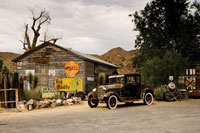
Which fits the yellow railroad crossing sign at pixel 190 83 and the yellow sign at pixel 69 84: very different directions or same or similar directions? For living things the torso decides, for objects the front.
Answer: same or similar directions

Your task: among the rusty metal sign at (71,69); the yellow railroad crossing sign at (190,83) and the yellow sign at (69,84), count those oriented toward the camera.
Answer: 3

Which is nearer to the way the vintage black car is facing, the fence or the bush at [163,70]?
the fence

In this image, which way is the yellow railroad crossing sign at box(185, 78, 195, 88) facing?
toward the camera

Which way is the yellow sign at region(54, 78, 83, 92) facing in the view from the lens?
facing the viewer

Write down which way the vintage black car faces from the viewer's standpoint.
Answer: facing the viewer and to the left of the viewer

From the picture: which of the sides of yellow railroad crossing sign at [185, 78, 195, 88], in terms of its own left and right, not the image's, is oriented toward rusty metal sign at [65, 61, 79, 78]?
right

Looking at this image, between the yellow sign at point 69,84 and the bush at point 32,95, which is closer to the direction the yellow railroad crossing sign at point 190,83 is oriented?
the bush

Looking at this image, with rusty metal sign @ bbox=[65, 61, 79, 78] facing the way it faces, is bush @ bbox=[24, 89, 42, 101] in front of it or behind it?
in front
